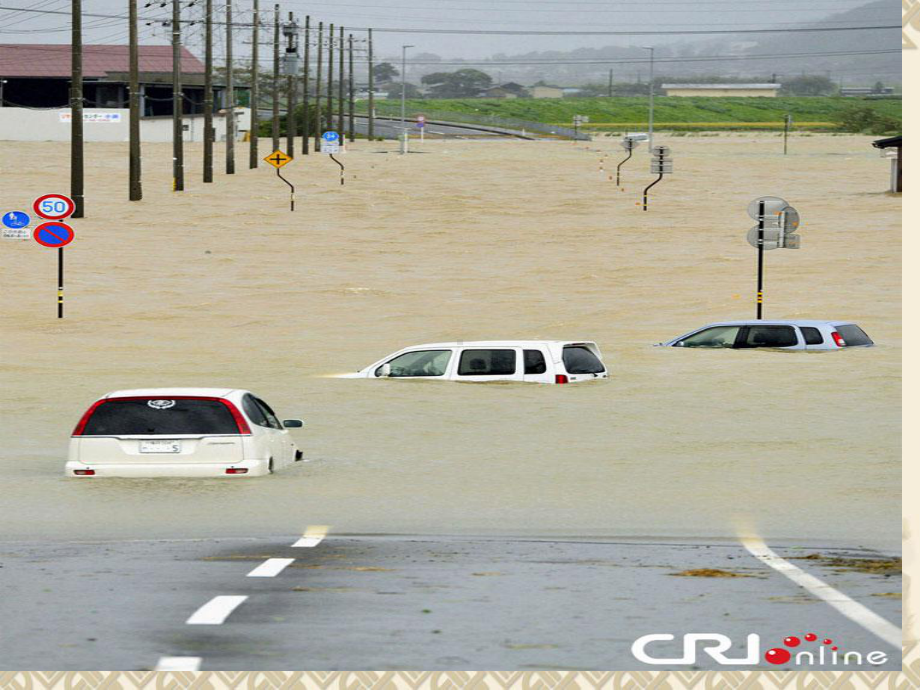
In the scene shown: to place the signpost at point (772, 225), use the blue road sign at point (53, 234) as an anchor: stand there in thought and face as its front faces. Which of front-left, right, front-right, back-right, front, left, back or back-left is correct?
left

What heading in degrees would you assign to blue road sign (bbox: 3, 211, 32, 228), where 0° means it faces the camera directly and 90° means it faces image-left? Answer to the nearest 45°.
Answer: approximately 0°

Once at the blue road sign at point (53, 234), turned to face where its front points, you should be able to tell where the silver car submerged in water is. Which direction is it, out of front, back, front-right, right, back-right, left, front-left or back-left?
front-left

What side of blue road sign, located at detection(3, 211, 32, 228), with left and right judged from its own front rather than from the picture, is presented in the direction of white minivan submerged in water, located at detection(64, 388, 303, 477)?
front

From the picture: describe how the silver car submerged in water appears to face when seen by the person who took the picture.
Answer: facing away from the viewer and to the left of the viewer

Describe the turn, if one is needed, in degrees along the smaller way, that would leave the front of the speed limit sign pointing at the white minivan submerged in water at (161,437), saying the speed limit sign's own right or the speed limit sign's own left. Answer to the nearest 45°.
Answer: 0° — it already faces it

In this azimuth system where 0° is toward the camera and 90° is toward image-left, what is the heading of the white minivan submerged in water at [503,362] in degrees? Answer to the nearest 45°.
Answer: approximately 135°
